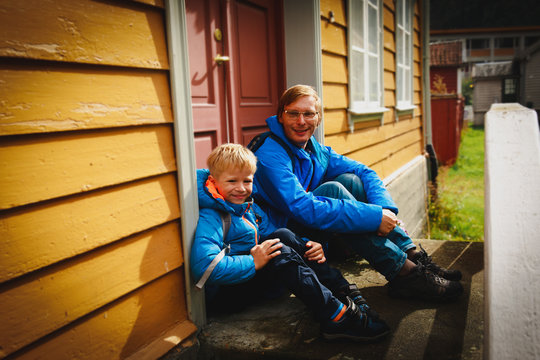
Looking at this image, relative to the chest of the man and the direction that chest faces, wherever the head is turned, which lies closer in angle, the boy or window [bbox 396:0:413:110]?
the boy

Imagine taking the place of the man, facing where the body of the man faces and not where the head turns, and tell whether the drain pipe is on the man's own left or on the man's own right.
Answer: on the man's own left

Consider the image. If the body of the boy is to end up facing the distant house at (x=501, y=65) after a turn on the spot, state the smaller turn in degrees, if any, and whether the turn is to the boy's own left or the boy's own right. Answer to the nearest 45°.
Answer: approximately 90° to the boy's own left

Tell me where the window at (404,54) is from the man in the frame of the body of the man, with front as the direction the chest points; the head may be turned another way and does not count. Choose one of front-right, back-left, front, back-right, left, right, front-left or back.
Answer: back-left

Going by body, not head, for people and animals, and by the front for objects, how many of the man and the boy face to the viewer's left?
0

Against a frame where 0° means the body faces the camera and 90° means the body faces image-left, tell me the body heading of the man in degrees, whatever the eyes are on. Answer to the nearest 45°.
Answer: approximately 315°

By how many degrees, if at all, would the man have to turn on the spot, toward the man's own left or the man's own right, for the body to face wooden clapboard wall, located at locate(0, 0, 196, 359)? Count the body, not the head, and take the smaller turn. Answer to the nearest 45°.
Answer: approximately 90° to the man's own right

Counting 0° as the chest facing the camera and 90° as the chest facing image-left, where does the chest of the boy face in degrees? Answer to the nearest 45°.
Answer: approximately 315°
